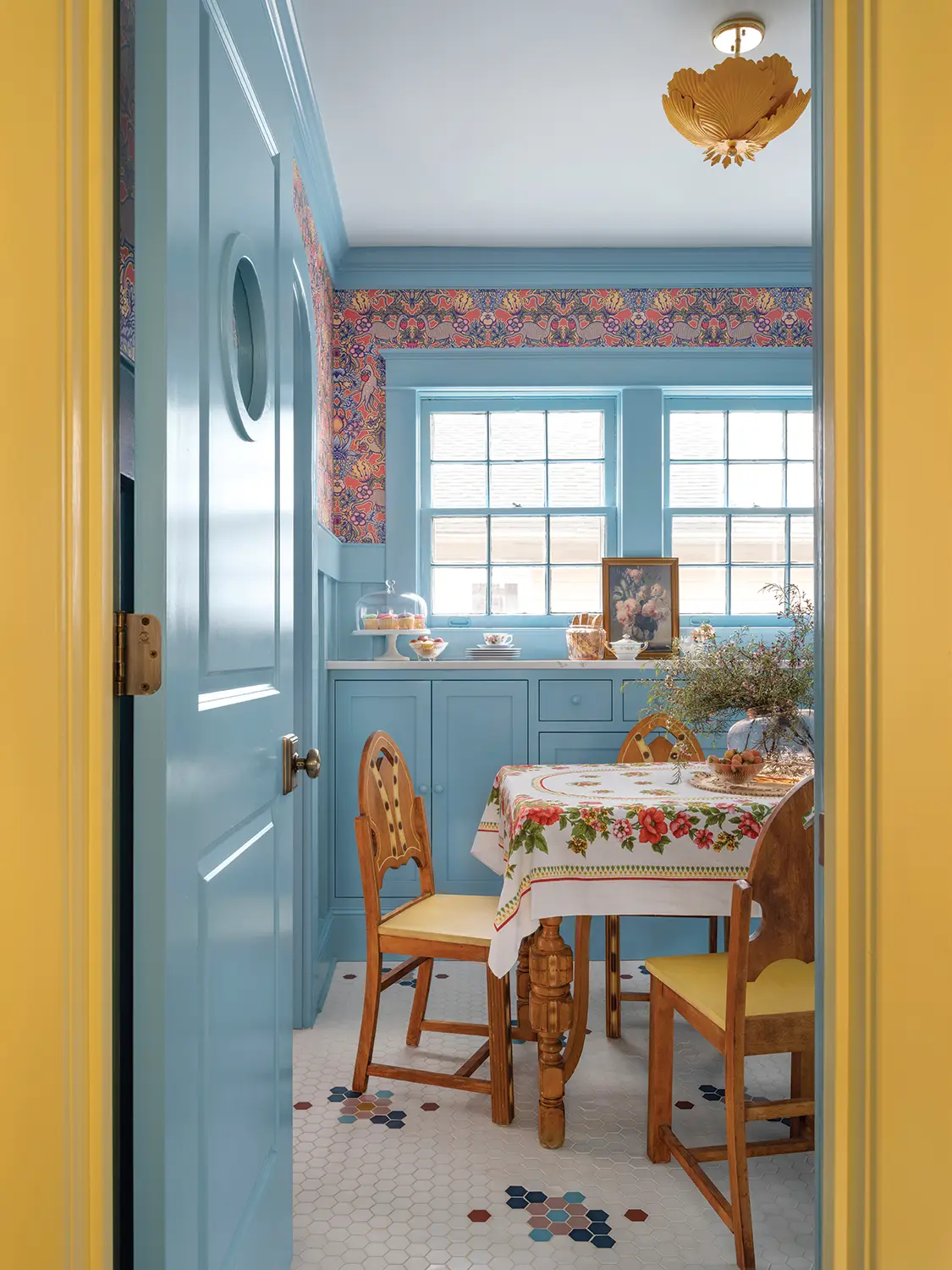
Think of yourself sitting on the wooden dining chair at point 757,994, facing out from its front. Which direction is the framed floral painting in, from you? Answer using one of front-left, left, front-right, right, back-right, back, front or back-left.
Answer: front-right

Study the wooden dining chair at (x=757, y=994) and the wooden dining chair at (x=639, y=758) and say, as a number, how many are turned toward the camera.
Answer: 1

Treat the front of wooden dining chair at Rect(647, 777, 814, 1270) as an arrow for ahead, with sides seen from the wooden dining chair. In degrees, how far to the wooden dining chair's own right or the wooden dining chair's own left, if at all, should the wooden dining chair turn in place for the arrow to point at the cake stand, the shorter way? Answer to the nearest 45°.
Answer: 0° — it already faces it

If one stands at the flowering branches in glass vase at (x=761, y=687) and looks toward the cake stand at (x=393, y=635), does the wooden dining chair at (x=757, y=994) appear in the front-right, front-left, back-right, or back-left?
back-left

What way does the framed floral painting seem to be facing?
toward the camera

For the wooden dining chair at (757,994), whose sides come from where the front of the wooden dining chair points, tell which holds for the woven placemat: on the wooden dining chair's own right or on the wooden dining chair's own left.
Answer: on the wooden dining chair's own right

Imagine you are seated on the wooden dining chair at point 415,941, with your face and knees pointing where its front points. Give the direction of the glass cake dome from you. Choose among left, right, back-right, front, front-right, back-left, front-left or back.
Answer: back-left

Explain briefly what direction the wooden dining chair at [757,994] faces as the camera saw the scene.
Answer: facing away from the viewer and to the left of the viewer

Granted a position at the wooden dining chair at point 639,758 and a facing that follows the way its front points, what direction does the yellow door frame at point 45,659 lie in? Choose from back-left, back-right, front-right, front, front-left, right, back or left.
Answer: front

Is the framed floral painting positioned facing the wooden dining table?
yes

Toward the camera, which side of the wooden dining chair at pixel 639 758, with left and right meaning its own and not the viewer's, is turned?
front

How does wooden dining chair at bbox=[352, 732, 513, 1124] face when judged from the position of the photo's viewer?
facing the viewer and to the right of the viewer
